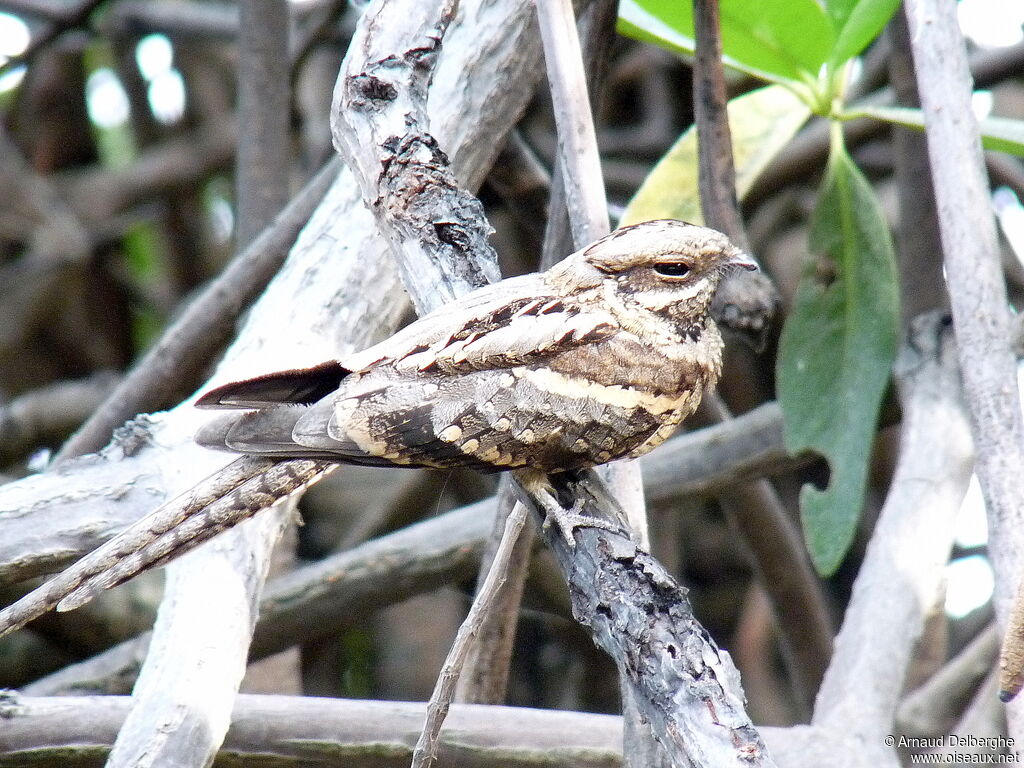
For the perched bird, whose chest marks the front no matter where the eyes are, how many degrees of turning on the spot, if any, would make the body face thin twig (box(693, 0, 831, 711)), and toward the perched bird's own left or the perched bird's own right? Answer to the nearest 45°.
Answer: approximately 45° to the perched bird's own left

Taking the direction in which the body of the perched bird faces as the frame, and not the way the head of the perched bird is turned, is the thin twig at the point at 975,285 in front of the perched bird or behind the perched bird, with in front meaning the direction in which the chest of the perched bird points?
in front

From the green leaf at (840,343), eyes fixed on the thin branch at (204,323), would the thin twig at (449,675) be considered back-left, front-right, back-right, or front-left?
front-left

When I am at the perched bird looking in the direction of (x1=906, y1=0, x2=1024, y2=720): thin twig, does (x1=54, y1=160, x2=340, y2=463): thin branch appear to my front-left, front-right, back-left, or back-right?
back-left

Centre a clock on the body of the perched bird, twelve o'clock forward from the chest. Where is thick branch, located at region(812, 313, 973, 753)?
The thick branch is roughly at 11 o'clock from the perched bird.

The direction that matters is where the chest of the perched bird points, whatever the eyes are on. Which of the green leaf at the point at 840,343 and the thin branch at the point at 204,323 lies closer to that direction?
the green leaf

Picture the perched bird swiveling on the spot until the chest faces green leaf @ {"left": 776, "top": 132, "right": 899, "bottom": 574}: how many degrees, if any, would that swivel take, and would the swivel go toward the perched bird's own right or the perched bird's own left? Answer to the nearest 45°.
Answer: approximately 45° to the perched bird's own left

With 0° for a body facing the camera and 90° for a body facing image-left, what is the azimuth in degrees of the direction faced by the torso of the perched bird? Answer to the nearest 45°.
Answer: approximately 270°

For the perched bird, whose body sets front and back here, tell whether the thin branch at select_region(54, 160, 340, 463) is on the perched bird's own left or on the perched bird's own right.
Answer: on the perched bird's own left

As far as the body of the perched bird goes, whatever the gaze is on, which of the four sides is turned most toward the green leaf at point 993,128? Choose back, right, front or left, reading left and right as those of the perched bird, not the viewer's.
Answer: front
